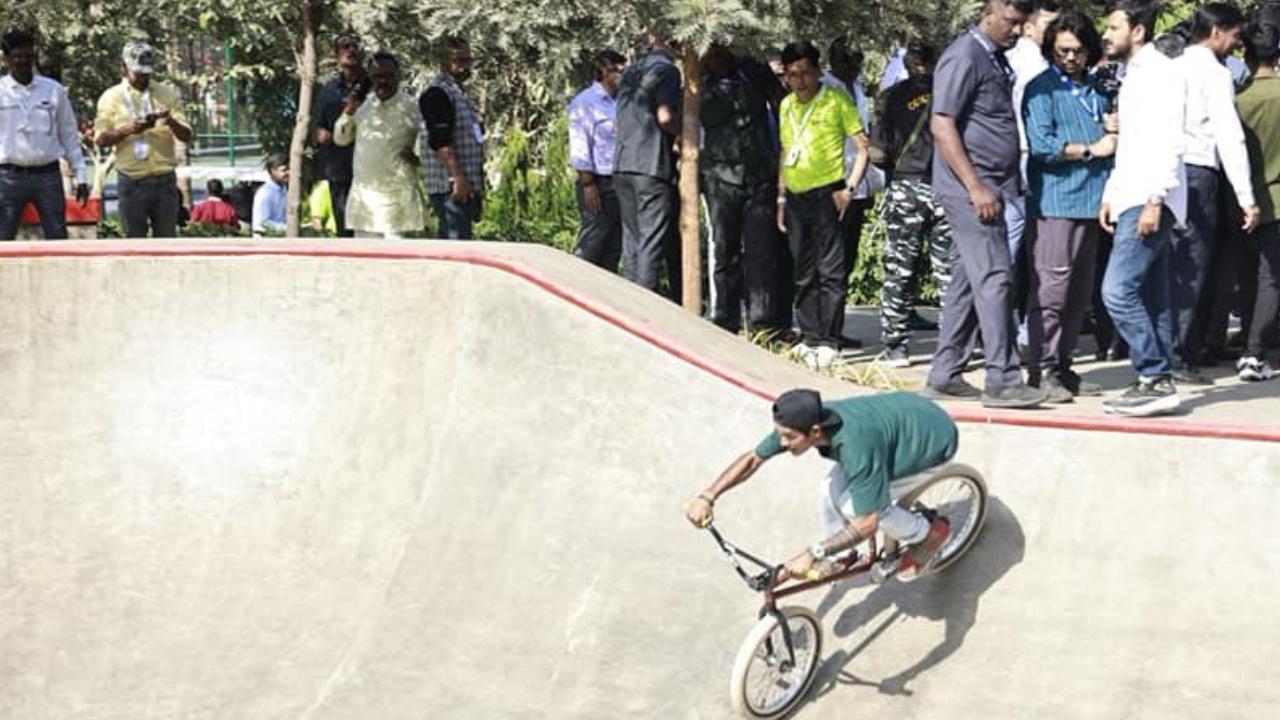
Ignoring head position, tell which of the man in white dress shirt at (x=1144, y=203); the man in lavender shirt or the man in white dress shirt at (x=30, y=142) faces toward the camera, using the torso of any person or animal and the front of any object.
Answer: the man in white dress shirt at (x=30, y=142)

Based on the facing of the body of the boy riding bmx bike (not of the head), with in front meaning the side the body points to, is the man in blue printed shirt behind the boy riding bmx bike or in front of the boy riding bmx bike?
behind

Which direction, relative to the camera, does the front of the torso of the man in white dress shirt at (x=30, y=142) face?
toward the camera

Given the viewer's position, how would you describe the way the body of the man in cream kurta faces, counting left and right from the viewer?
facing the viewer

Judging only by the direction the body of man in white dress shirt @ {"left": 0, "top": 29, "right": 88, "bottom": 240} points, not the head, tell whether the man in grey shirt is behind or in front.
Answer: in front

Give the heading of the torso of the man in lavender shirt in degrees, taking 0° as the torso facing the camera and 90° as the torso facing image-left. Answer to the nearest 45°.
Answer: approximately 270°

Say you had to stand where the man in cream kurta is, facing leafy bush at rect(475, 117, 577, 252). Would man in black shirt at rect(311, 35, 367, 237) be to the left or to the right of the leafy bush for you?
left

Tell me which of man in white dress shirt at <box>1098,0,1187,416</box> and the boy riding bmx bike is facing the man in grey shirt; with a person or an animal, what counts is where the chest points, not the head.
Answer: the man in white dress shirt
